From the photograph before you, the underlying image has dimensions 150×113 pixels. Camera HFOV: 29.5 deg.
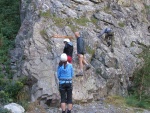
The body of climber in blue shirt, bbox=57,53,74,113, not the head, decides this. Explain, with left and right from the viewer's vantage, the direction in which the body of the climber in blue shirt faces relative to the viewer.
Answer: facing away from the viewer

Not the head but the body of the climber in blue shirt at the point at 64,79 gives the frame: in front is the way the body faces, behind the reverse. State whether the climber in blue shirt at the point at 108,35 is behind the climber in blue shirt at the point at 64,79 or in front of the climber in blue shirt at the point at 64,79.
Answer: in front
